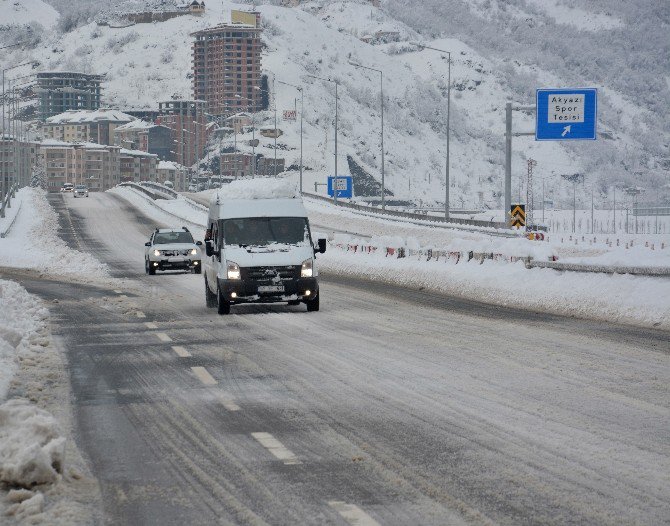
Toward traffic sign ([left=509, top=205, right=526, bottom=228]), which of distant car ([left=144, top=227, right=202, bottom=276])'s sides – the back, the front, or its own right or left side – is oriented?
left

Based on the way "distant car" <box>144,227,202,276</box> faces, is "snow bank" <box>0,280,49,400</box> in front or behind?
in front

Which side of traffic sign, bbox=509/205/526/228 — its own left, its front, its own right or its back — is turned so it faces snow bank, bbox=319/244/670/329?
front

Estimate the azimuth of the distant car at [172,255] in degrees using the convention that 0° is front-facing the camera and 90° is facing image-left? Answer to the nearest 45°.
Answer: approximately 0°

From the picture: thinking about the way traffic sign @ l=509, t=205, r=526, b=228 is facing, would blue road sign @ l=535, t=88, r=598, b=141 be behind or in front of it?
behind

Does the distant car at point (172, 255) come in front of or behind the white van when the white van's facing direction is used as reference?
behind
